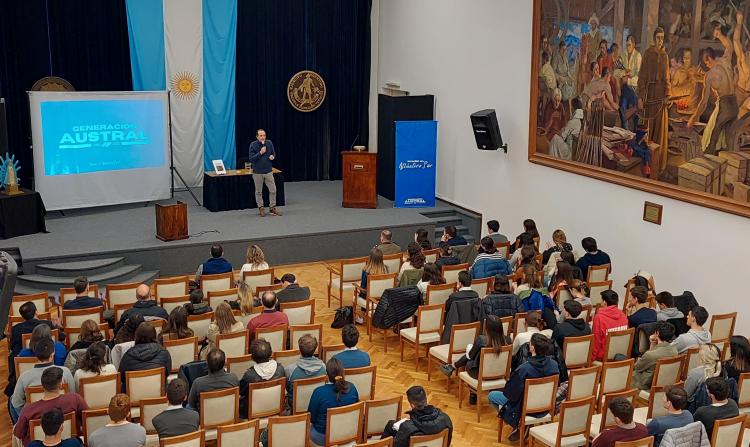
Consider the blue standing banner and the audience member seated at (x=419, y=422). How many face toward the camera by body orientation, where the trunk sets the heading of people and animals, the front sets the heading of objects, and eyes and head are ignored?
1

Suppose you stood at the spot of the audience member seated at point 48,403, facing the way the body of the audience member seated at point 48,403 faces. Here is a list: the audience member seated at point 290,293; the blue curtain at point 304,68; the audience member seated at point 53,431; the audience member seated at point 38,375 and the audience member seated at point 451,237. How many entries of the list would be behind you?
1

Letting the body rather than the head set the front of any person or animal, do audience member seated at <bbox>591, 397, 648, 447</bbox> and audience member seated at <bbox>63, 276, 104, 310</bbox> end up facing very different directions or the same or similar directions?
same or similar directions

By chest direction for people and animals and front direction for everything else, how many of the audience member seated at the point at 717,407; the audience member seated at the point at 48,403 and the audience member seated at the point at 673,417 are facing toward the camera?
0

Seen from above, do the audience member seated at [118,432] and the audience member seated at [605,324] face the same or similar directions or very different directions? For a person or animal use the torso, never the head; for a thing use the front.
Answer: same or similar directions

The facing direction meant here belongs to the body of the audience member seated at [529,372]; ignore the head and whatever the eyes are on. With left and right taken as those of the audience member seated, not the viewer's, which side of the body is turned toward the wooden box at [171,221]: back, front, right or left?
front

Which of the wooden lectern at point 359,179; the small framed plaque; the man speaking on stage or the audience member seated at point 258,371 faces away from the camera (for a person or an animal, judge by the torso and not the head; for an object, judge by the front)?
the audience member seated

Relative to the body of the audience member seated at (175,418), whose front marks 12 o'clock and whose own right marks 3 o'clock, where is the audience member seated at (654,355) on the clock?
the audience member seated at (654,355) is roughly at 3 o'clock from the audience member seated at (175,418).

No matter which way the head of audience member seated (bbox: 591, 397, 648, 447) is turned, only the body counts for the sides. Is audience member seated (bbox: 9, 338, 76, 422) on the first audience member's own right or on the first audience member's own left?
on the first audience member's own left

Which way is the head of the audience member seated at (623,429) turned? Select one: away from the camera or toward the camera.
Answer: away from the camera

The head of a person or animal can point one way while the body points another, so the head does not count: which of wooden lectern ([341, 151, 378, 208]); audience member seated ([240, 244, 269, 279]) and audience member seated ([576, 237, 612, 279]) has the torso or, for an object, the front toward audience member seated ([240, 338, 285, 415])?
the wooden lectern

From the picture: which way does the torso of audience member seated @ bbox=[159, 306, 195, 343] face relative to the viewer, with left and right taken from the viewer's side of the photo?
facing away from the viewer

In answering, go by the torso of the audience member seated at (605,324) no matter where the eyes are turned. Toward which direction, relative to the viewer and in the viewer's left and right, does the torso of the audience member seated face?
facing away from the viewer and to the left of the viewer

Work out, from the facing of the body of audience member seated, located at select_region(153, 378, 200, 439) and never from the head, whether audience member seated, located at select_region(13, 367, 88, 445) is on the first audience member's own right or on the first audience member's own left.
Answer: on the first audience member's own left

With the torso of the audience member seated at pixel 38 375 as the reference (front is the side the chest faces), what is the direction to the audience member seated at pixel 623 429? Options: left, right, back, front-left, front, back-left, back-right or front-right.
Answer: back-right

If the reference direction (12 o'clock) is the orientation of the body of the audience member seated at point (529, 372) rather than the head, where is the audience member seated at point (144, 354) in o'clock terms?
the audience member seated at point (144, 354) is roughly at 10 o'clock from the audience member seated at point (529, 372).

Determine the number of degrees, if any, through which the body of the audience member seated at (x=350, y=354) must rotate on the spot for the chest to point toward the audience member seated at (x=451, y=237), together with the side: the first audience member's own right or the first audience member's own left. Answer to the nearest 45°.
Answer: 0° — they already face them

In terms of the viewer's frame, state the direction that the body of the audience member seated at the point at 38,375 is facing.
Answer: away from the camera

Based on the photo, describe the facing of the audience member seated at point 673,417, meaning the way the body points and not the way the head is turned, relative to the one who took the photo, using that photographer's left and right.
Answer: facing away from the viewer and to the left of the viewer

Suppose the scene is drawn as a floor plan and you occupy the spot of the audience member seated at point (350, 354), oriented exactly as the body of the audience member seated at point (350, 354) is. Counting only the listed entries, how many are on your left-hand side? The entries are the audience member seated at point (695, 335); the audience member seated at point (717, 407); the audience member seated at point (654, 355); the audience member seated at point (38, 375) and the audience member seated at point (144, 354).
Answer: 2

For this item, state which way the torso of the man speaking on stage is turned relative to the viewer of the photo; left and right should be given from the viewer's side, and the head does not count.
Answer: facing the viewer and to the right of the viewer

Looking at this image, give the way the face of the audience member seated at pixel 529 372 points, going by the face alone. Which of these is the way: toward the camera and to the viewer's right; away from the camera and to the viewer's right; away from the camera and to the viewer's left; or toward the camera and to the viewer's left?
away from the camera and to the viewer's left
